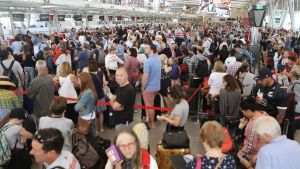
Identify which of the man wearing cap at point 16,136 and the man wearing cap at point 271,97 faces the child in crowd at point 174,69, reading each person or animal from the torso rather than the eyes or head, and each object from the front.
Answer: the man wearing cap at point 16,136

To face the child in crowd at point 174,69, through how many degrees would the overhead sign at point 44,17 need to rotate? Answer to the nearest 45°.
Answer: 0° — it already faces them

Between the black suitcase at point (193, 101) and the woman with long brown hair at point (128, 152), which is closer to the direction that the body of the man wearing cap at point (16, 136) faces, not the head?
the black suitcase

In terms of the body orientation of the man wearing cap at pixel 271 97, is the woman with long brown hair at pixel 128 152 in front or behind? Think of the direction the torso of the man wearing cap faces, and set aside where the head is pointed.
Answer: in front

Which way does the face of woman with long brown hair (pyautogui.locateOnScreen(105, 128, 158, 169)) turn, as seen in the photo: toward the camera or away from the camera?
toward the camera

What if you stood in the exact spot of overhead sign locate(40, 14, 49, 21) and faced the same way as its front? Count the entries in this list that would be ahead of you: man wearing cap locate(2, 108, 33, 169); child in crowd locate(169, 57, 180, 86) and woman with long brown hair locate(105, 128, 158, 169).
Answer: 3

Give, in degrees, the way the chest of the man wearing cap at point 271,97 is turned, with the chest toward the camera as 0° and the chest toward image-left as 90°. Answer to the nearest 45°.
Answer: approximately 45°

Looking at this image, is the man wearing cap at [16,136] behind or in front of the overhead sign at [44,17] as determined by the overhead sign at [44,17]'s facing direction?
in front

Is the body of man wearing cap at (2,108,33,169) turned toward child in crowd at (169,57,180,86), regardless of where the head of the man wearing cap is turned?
no

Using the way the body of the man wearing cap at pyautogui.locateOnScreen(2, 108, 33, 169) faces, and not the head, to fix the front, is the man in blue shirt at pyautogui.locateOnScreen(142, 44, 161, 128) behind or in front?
in front

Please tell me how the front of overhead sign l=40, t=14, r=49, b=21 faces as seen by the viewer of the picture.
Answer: facing the viewer

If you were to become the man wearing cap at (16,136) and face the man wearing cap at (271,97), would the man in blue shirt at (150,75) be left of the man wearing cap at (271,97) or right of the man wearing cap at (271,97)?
left
